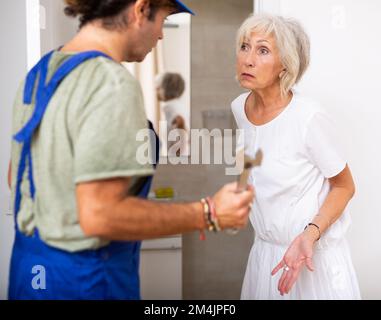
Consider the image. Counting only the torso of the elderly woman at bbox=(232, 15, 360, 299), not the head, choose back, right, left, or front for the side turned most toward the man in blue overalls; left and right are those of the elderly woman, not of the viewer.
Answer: front

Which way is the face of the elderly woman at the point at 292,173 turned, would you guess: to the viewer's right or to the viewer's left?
to the viewer's left

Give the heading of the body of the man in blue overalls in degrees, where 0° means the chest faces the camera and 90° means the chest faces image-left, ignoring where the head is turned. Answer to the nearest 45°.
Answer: approximately 225°

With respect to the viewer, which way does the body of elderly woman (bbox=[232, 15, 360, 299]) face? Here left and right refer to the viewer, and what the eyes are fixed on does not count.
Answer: facing the viewer and to the left of the viewer

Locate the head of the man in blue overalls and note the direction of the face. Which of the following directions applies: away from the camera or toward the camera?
away from the camera

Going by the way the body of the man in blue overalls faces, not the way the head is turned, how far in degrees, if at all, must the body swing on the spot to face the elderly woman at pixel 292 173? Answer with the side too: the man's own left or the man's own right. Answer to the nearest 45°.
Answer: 0° — they already face them

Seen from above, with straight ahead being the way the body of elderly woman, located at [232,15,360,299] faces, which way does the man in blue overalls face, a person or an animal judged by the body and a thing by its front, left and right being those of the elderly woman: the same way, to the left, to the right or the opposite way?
the opposite way
